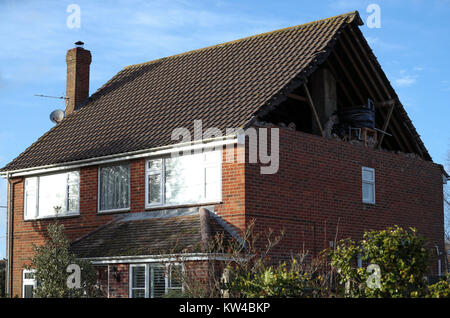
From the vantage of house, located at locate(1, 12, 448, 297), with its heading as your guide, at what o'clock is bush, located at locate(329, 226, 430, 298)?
The bush is roughly at 10 o'clock from the house.

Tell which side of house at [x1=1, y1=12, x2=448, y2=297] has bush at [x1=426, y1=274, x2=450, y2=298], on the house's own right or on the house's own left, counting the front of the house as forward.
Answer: on the house's own left

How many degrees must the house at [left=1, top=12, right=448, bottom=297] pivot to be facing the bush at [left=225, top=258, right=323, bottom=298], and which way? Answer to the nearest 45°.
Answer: approximately 45° to its left

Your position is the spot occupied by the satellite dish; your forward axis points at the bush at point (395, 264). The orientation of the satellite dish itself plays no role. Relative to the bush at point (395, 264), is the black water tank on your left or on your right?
left

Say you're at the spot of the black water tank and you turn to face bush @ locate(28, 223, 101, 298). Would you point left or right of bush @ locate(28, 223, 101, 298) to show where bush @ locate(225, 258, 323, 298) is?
left

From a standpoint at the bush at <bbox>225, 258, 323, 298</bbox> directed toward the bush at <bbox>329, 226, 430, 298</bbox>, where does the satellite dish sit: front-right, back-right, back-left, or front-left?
back-left

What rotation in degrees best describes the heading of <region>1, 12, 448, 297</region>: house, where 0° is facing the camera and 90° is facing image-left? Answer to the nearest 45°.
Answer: approximately 45°
